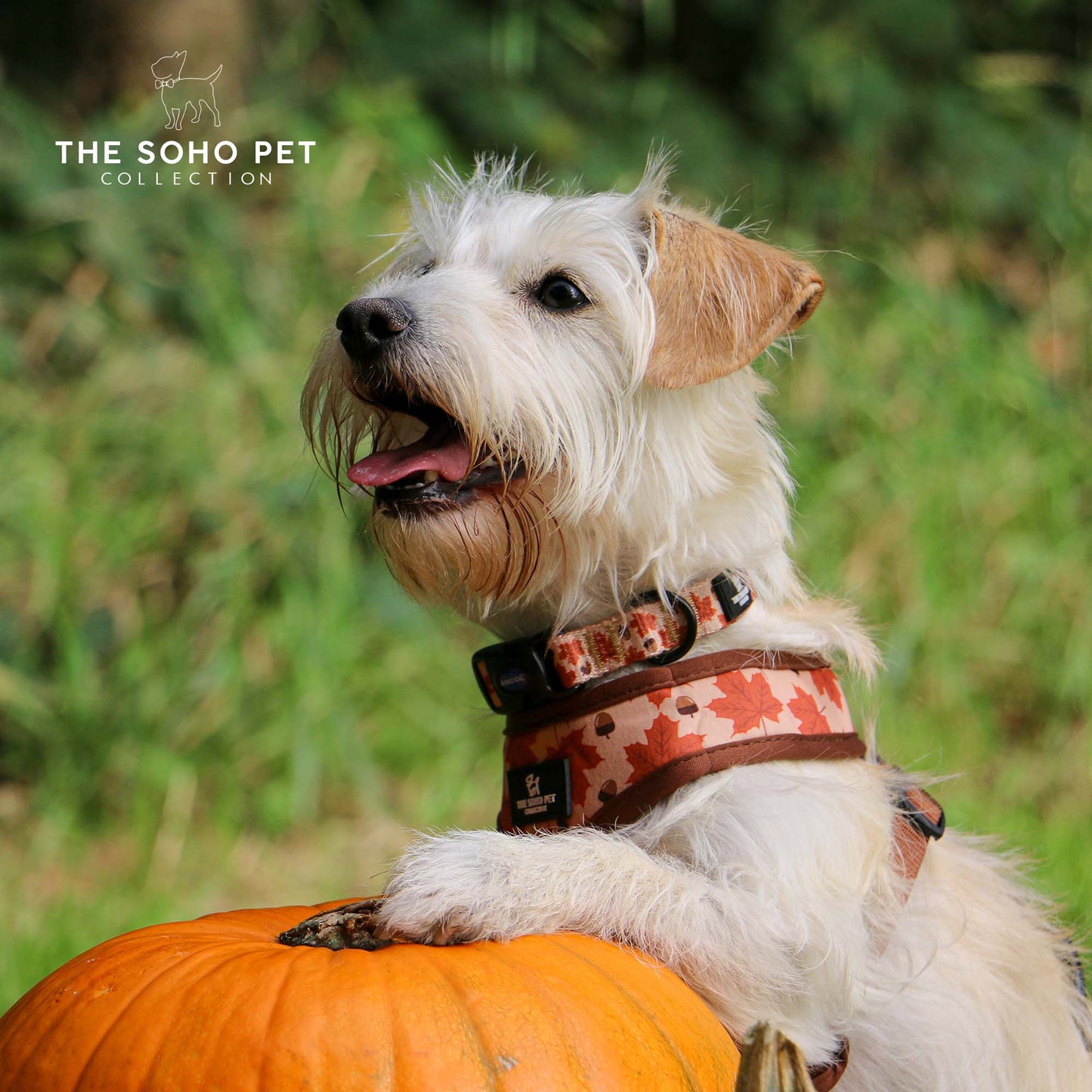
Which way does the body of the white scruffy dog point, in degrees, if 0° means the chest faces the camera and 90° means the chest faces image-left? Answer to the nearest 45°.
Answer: approximately 90°

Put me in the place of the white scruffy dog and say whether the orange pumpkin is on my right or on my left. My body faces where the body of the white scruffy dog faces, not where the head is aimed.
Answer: on my left
